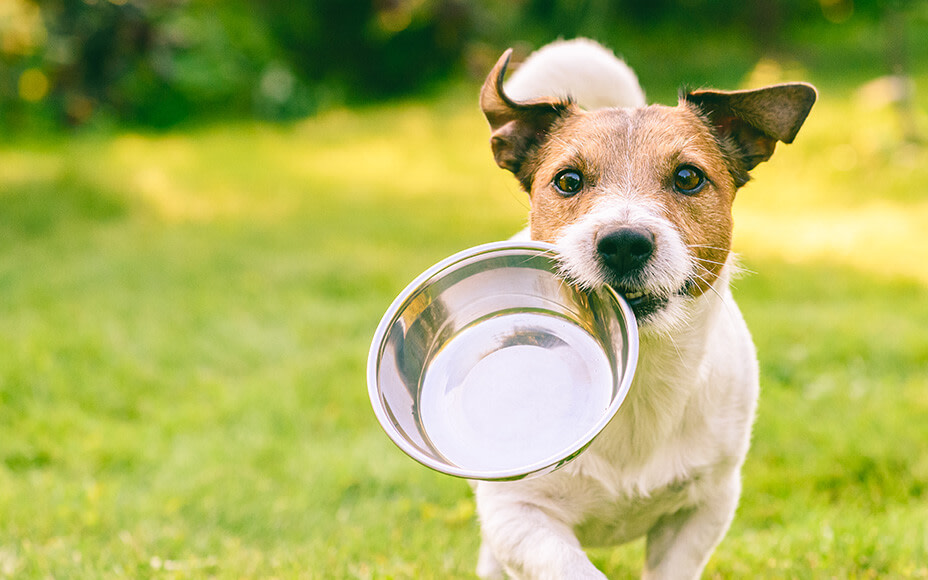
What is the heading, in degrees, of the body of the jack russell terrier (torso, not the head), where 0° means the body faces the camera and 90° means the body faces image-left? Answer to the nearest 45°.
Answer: approximately 0°
